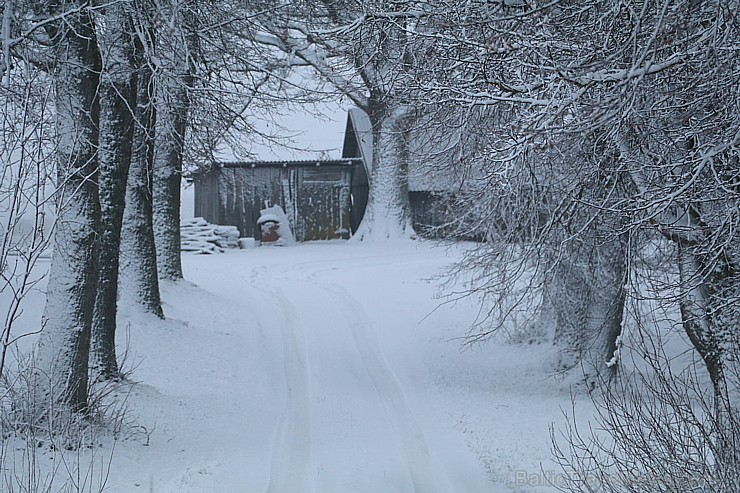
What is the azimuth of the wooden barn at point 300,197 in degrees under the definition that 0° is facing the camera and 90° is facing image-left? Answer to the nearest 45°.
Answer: approximately 0°

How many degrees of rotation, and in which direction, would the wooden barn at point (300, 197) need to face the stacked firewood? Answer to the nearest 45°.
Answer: approximately 45° to its right

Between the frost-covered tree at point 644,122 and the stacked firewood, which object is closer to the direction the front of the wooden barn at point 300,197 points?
the frost-covered tree

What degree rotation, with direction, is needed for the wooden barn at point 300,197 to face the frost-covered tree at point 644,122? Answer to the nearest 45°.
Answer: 0° — it already faces it
